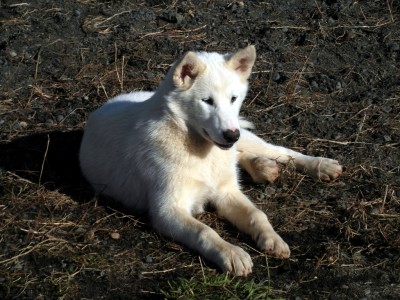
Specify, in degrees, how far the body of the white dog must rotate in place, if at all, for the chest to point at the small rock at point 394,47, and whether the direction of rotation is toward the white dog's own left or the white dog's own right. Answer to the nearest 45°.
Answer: approximately 90° to the white dog's own left

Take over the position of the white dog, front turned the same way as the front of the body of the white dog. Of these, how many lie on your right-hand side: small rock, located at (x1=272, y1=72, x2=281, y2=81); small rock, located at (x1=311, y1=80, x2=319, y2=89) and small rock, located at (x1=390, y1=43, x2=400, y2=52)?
0

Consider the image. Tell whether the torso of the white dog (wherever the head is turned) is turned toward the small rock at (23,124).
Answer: no

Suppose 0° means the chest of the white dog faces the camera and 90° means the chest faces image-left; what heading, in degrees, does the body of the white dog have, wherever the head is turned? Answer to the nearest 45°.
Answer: approximately 315°

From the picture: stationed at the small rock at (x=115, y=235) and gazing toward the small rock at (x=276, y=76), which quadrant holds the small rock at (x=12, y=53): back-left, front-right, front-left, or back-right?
front-left

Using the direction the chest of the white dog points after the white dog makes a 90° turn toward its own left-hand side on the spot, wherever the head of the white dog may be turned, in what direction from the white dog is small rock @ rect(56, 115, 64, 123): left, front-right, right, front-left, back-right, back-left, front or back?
left

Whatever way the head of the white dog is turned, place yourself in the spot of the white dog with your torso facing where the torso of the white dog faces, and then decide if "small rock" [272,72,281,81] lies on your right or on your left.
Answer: on your left

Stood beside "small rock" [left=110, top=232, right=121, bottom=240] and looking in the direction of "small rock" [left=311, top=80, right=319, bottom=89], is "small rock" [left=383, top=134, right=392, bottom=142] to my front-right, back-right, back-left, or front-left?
front-right

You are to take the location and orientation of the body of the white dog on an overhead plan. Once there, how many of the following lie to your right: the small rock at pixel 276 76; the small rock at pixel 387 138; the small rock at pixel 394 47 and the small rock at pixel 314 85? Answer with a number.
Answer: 0

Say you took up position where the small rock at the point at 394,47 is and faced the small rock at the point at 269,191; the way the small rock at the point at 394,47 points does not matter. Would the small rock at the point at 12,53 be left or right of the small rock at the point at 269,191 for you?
right

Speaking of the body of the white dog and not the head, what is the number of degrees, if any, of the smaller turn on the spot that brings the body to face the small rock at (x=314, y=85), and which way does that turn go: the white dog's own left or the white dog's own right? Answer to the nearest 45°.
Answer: approximately 90° to the white dog's own left

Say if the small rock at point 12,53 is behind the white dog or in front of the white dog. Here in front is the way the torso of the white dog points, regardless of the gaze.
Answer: behind

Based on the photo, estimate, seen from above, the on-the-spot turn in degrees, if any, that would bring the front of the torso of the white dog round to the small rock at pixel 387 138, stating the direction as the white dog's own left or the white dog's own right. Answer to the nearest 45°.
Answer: approximately 90° to the white dog's own left

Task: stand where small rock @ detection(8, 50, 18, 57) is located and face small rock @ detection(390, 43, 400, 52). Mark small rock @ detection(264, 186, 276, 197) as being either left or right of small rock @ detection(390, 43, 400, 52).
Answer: right

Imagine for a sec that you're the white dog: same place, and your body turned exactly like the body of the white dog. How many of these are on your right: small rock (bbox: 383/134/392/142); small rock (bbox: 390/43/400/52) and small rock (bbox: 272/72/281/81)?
0
